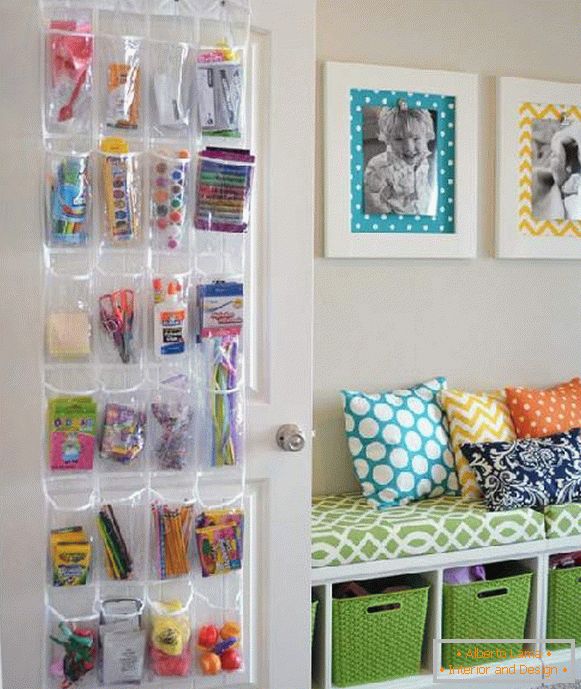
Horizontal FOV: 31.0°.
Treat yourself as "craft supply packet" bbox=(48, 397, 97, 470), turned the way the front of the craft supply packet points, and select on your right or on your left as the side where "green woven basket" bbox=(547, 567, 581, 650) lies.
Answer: on your left

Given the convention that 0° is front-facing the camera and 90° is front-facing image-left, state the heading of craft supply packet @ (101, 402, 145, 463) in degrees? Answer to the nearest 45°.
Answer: approximately 0°

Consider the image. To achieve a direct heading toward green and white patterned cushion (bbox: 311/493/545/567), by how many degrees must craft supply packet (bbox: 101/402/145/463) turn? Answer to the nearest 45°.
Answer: approximately 135° to its left

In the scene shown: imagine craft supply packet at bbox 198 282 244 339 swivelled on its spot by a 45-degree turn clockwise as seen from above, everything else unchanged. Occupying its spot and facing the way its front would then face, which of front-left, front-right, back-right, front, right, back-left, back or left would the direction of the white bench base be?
back

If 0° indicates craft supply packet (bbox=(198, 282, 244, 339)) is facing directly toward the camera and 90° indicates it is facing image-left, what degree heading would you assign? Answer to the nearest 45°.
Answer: approximately 0°

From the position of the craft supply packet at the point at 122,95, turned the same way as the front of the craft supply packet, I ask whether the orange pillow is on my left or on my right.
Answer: on my left
